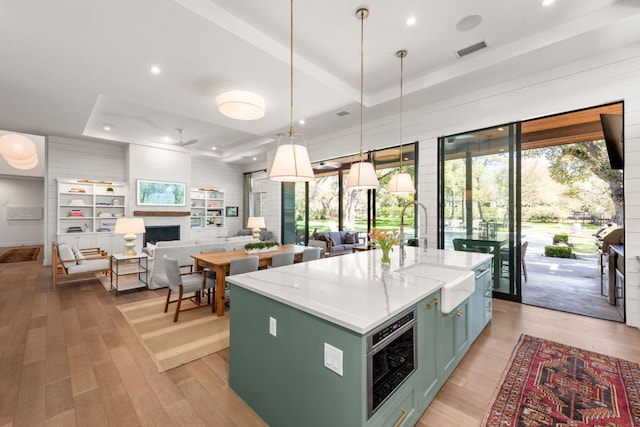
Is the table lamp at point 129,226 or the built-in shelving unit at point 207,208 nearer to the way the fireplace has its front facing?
the table lamp

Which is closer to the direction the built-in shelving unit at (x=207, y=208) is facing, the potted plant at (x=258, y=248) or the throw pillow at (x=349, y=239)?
the potted plant

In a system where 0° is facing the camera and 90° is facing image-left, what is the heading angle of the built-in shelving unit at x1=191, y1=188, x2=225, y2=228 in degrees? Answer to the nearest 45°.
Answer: approximately 0°

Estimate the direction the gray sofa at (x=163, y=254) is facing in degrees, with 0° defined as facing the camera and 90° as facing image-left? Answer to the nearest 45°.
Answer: approximately 135°

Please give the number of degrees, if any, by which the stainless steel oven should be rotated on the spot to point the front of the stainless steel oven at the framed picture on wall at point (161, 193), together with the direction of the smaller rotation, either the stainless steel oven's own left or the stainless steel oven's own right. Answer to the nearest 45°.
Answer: approximately 180°

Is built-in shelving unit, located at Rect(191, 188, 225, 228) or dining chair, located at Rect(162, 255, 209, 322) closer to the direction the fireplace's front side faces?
the dining chair

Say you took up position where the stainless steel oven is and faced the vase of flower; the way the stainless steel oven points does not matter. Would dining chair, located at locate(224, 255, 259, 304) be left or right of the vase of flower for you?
left

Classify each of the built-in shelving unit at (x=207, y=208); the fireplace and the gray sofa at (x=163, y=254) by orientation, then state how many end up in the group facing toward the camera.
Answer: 2

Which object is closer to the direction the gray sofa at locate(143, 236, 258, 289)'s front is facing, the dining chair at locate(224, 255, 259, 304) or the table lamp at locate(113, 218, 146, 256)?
the table lamp
